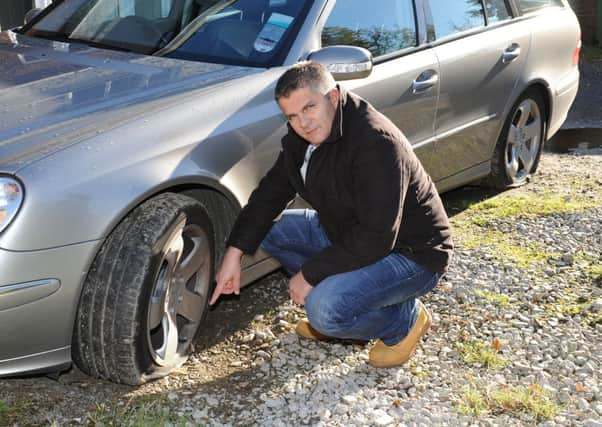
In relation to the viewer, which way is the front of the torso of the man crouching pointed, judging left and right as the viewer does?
facing the viewer and to the left of the viewer

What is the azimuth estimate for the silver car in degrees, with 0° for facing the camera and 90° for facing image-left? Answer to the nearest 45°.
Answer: approximately 45°

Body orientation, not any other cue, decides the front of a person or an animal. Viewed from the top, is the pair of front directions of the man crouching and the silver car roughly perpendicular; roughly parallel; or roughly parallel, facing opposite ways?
roughly parallel
